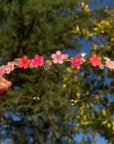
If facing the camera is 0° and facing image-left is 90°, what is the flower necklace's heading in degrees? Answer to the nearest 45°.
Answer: approximately 0°
